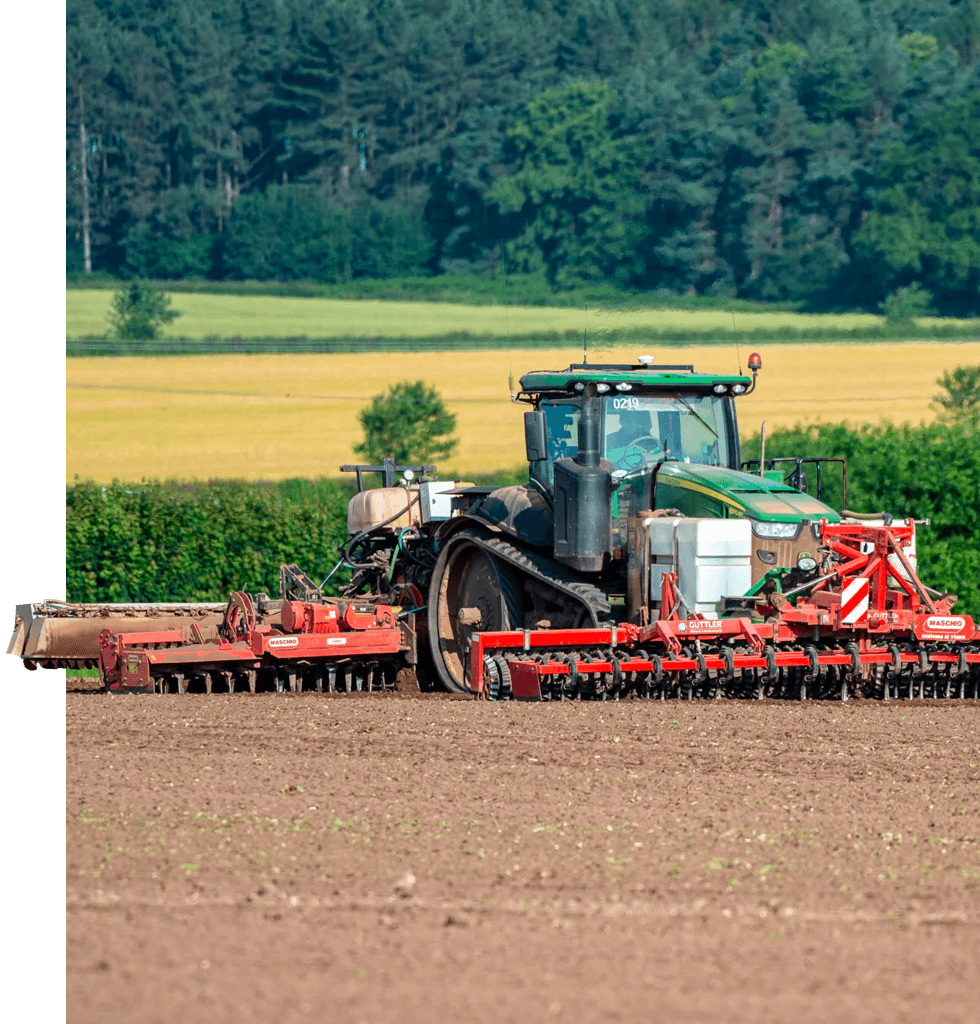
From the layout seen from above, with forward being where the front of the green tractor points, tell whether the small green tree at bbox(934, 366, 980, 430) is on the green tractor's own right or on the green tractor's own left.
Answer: on the green tractor's own left

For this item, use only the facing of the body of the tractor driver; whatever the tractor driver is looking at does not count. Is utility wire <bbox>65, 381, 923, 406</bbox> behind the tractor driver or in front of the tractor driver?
behind

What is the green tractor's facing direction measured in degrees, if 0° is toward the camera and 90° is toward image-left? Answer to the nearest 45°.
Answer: approximately 315°

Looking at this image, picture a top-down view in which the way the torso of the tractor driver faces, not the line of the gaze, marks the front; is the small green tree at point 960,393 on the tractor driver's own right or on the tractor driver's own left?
on the tractor driver's own left

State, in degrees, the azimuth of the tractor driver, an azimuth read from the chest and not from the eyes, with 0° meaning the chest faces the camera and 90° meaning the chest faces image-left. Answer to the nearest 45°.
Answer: approximately 315°

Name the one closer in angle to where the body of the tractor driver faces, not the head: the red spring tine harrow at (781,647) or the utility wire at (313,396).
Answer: the red spring tine harrow

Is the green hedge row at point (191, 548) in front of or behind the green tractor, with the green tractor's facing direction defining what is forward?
behind

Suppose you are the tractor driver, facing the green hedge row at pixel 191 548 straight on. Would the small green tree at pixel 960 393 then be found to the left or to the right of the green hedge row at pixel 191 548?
right

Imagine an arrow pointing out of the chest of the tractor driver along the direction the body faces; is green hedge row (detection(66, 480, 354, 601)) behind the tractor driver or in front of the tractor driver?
behind
